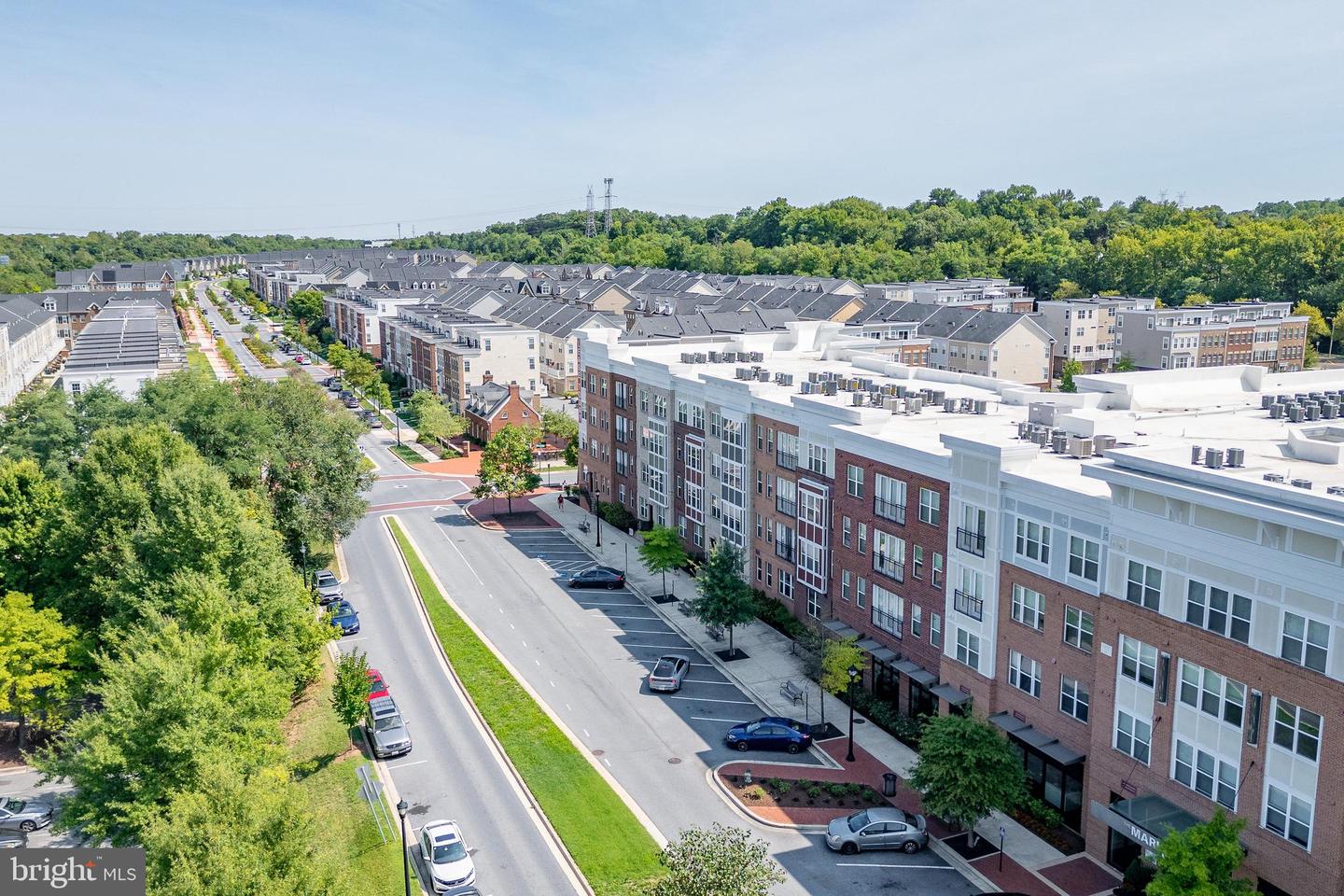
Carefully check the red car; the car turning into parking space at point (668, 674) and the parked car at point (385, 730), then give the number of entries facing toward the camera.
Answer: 2

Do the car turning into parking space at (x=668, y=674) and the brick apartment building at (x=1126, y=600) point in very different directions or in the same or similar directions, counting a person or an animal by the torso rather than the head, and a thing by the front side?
very different directions

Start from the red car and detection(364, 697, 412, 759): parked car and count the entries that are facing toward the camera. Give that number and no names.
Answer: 2

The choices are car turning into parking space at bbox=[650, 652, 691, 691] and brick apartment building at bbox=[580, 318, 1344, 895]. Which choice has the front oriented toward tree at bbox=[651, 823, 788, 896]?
the brick apartment building

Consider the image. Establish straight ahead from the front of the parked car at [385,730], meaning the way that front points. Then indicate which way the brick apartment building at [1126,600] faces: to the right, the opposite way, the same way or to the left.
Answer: to the right

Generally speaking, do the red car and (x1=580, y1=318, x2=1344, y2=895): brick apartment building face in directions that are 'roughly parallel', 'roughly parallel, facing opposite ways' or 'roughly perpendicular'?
roughly perpendicular

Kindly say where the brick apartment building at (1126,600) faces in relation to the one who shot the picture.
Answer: facing the viewer and to the left of the viewer

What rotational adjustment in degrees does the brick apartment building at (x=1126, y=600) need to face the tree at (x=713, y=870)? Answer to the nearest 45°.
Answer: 0° — it already faces it

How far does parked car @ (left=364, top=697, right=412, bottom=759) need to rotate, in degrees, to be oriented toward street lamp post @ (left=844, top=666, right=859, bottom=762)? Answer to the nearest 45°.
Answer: approximately 90° to its left

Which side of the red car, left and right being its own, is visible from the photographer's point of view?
front

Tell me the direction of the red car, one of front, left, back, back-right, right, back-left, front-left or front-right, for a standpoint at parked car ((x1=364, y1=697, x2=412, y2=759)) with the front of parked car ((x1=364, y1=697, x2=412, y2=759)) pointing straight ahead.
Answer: back

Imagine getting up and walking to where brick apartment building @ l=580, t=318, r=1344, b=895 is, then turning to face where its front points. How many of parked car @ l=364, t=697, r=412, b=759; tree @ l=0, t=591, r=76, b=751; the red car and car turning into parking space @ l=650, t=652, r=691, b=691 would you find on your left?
0

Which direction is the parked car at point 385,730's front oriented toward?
toward the camera

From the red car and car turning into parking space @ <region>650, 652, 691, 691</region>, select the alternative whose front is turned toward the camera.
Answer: the red car

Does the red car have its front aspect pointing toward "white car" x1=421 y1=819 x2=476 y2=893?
yes

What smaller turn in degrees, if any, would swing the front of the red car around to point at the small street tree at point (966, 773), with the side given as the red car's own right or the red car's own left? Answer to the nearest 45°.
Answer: approximately 45° to the red car's own left

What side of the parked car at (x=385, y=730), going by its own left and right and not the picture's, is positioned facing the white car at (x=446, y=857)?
front
